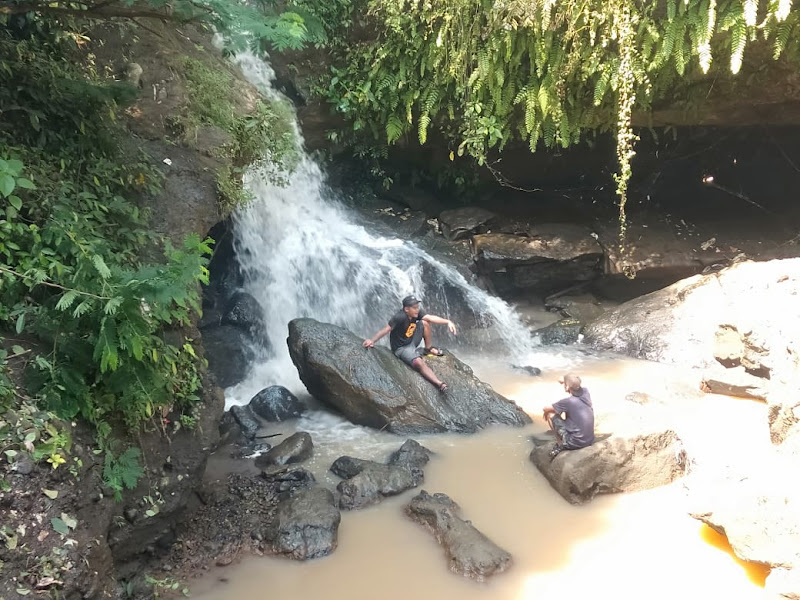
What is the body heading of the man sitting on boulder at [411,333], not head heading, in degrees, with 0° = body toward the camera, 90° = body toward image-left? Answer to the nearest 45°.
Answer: approximately 315°

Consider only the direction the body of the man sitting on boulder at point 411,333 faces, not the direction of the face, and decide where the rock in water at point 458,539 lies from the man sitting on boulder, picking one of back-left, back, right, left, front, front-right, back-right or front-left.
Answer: front-right

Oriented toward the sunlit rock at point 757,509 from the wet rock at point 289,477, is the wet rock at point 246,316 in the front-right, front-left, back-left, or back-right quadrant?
back-left

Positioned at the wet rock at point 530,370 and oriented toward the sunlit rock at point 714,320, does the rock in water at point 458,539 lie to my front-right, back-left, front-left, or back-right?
back-right

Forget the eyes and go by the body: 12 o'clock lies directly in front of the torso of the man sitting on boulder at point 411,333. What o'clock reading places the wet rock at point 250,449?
The wet rock is roughly at 3 o'clock from the man sitting on boulder.

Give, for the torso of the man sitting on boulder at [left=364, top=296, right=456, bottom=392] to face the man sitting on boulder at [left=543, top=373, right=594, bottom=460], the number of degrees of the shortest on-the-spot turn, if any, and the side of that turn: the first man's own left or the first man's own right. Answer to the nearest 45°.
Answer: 0° — they already face them

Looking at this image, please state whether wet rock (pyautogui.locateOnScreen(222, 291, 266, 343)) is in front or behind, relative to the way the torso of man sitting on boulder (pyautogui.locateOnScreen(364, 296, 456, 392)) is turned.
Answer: behind

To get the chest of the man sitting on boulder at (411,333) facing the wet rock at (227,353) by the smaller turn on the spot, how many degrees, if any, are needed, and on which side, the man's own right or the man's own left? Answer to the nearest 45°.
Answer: approximately 135° to the man's own right

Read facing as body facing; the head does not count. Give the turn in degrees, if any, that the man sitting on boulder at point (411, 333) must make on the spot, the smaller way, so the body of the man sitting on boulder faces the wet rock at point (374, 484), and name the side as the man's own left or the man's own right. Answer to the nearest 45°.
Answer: approximately 45° to the man's own right

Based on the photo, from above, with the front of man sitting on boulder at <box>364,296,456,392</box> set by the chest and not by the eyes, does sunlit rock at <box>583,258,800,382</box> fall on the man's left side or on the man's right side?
on the man's left side

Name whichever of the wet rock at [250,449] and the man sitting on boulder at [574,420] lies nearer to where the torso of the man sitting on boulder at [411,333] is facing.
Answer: the man sitting on boulder

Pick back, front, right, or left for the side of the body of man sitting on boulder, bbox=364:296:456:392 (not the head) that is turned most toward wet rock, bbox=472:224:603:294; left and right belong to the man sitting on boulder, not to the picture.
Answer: left
